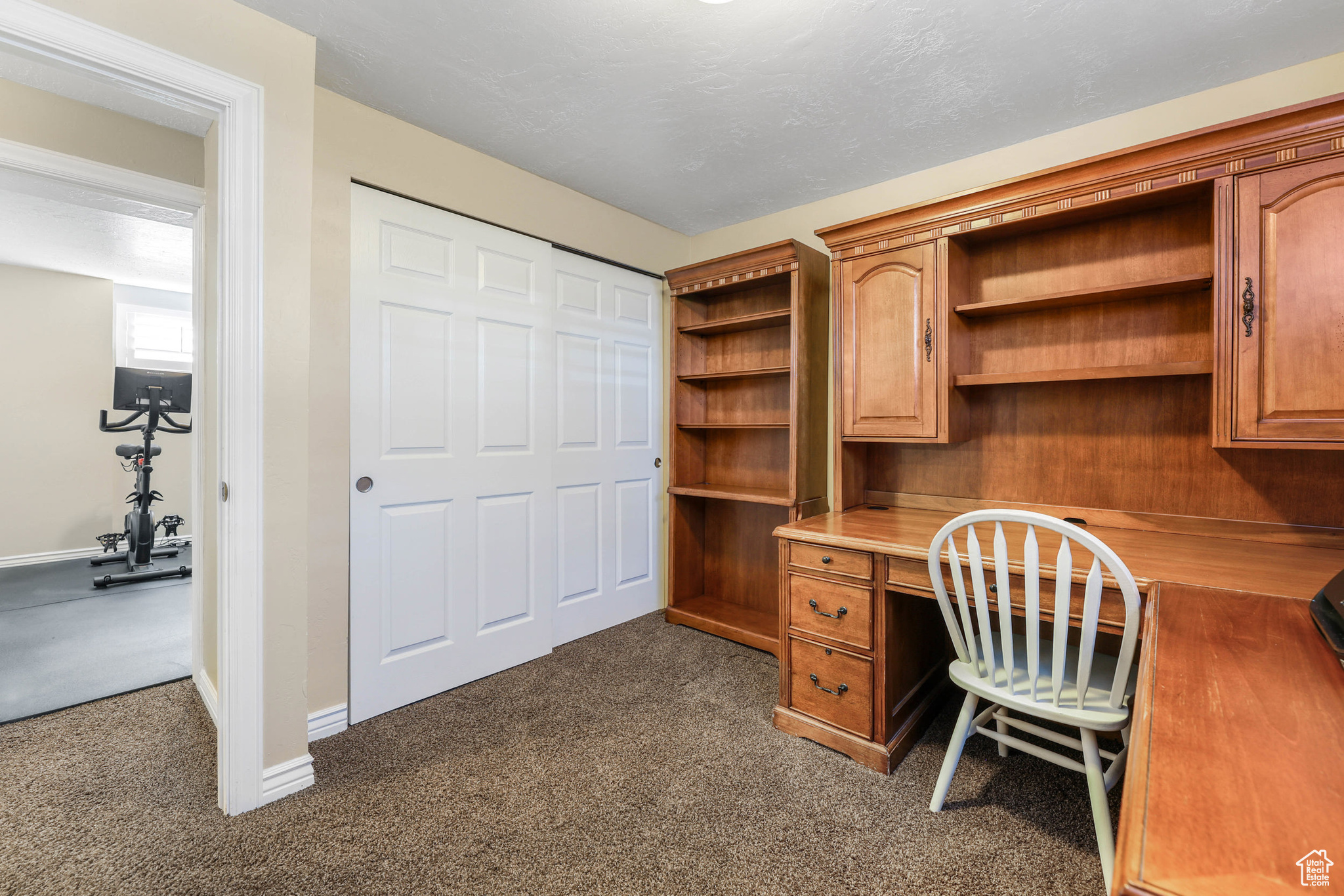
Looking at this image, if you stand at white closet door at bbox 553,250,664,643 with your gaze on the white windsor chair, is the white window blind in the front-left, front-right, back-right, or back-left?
back-right

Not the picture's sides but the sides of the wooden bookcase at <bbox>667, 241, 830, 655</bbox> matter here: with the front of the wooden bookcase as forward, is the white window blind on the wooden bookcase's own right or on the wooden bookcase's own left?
on the wooden bookcase's own right

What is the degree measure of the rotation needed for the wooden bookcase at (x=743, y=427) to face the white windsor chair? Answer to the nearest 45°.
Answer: approximately 90° to its left

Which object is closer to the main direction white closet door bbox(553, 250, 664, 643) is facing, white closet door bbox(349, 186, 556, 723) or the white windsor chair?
the white windsor chair

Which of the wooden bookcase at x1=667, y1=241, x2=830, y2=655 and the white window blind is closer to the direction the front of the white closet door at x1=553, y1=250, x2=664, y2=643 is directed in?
the wooden bookcase

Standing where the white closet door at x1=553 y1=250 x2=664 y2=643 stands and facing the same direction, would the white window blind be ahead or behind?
behind

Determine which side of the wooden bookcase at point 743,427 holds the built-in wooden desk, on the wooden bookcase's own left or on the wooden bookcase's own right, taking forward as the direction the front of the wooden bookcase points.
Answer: on the wooden bookcase's own left

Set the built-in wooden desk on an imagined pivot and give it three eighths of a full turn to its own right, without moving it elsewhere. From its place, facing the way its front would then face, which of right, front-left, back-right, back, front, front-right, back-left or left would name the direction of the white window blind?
front-left

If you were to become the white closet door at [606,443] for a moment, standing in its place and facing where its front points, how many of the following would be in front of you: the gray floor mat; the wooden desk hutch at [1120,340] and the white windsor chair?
2

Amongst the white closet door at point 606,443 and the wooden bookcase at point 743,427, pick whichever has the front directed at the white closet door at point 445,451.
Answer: the wooden bookcase

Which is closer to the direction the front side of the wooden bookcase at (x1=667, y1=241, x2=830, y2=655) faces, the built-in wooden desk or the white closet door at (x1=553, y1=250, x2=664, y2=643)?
the white closet door

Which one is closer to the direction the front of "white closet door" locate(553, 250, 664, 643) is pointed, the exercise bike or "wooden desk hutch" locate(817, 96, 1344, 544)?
the wooden desk hutch
